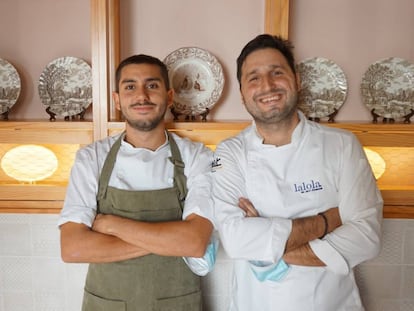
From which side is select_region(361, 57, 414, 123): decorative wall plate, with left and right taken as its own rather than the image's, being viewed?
front

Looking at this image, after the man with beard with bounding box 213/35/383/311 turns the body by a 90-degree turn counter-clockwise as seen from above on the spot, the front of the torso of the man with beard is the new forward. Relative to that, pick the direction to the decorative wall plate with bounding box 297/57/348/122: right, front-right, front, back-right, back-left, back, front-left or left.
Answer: left

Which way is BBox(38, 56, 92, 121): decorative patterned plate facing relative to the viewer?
toward the camera

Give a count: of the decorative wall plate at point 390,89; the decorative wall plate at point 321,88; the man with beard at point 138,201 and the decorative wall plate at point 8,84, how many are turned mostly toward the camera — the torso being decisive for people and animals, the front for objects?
4

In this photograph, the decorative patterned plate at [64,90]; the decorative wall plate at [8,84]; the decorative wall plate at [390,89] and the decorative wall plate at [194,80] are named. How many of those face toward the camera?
4

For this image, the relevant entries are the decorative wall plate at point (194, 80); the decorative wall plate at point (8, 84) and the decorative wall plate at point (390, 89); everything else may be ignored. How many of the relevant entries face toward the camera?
3

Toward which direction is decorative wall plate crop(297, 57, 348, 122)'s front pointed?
toward the camera

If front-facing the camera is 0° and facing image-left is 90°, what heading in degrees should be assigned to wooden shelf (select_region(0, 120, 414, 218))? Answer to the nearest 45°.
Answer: approximately 0°

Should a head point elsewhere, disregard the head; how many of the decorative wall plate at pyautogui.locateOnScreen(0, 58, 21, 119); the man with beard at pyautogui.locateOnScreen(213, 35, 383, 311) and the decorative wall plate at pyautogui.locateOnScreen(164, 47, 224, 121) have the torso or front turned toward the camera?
3

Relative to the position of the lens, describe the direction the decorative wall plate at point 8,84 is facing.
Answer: facing the viewer
